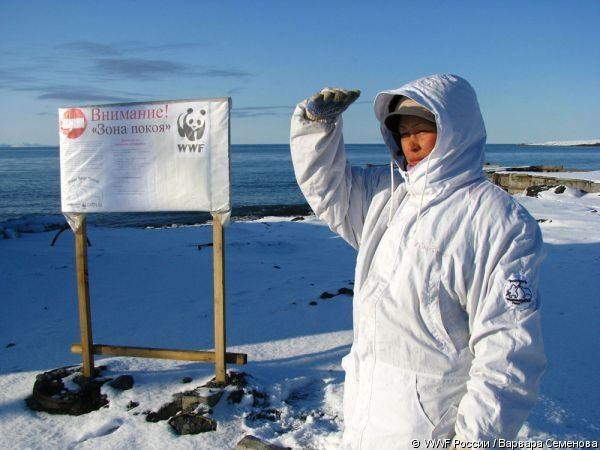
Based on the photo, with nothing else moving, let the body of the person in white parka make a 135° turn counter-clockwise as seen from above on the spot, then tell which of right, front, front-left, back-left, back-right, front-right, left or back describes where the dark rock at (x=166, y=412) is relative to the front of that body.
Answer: back-left

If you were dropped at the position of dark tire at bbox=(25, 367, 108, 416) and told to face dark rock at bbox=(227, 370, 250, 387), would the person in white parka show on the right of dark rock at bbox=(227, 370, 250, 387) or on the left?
right

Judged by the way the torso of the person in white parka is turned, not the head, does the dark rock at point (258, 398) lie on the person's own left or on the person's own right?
on the person's own right

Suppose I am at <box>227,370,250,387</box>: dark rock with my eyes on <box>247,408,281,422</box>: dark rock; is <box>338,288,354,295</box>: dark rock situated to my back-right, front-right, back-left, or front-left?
back-left

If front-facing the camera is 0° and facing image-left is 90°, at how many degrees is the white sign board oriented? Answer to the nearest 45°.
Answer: approximately 0°

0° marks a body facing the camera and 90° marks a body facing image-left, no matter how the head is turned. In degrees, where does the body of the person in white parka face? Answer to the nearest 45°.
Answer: approximately 45°

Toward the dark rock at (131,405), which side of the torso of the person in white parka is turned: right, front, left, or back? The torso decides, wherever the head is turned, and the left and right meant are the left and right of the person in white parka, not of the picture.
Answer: right

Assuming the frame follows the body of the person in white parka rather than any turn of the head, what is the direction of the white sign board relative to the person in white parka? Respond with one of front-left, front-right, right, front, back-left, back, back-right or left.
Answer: right
